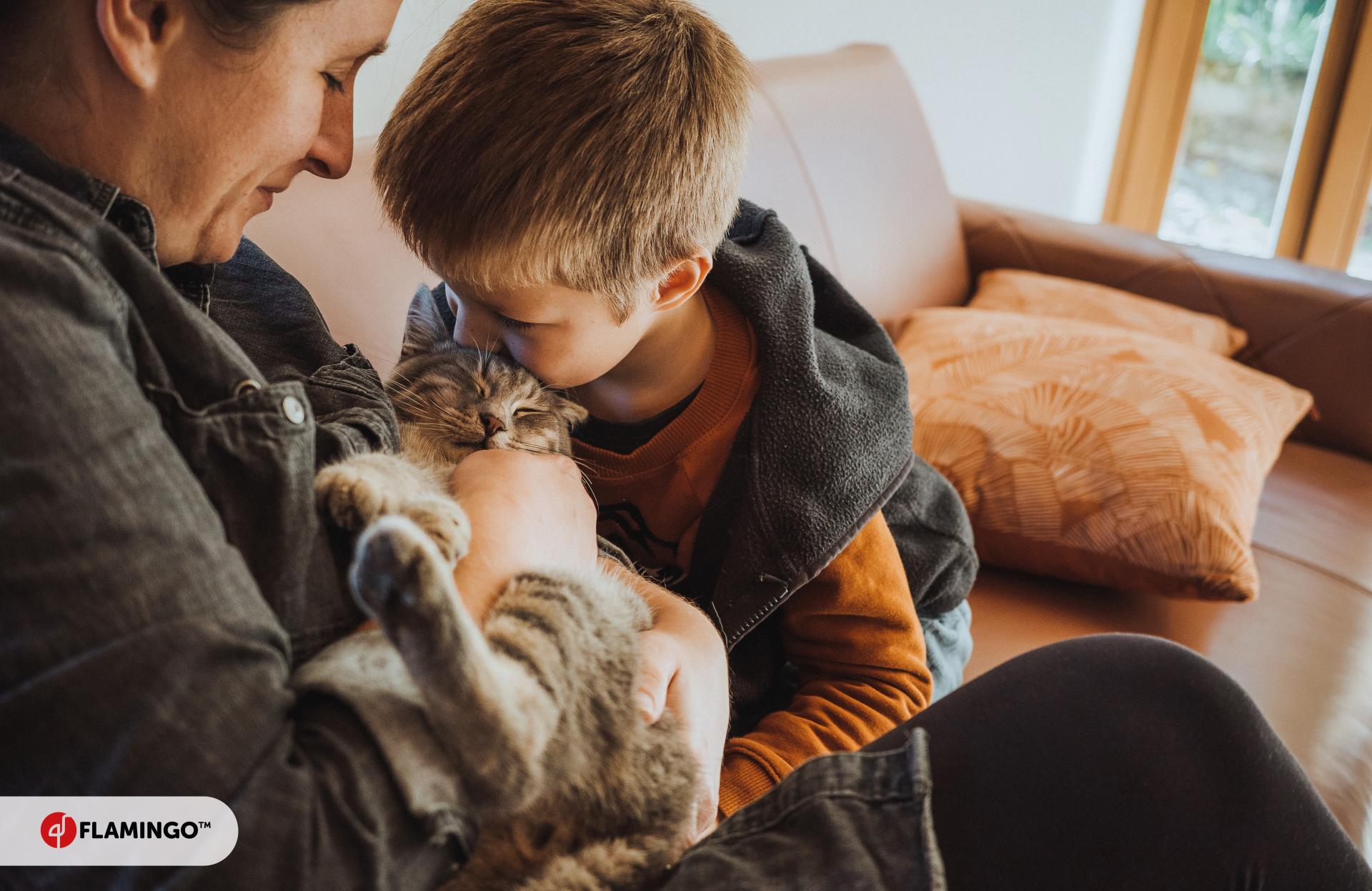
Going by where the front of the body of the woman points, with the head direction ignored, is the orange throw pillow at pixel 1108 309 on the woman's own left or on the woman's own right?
on the woman's own left

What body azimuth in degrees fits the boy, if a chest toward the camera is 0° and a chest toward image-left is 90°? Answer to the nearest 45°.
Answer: approximately 45°

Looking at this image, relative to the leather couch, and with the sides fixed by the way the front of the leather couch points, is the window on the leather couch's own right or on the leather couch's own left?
on the leather couch's own left

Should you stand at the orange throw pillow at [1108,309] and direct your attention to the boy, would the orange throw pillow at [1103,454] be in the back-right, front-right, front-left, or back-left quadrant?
front-left

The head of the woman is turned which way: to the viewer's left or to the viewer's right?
to the viewer's right

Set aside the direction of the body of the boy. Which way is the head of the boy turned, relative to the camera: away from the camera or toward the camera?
toward the camera

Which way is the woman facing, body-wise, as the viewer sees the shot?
to the viewer's right

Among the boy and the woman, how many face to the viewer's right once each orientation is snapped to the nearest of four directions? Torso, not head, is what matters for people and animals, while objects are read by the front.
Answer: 1

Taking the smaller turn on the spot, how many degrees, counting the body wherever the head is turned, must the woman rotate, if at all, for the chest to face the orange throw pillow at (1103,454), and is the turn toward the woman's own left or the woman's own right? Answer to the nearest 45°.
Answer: approximately 45° to the woman's own left

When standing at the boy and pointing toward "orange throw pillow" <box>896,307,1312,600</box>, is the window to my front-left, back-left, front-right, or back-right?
front-left

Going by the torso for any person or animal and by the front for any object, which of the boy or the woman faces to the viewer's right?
the woman
